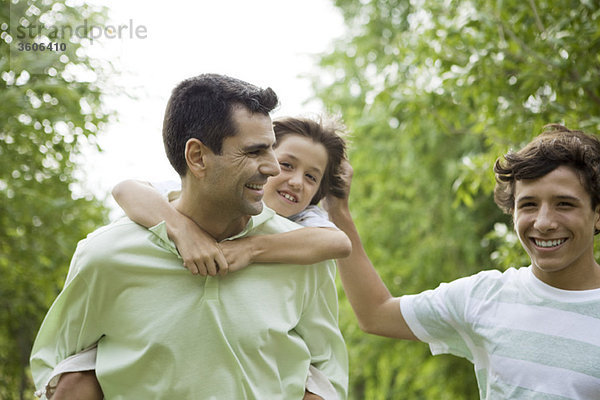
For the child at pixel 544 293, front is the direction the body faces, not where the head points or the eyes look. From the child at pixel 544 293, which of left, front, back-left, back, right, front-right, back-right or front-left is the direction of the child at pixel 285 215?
right

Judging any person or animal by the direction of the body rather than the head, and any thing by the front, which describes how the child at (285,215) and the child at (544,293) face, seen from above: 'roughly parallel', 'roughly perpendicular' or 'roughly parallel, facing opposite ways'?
roughly parallel

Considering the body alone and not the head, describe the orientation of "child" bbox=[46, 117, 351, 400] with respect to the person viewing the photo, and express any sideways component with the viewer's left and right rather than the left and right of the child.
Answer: facing the viewer

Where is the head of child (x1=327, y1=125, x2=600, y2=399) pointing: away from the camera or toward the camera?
toward the camera

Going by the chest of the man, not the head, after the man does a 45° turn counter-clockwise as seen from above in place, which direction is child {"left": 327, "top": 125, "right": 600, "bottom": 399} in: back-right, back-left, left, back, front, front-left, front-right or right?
front-left

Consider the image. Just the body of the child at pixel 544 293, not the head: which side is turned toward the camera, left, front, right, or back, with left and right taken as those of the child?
front

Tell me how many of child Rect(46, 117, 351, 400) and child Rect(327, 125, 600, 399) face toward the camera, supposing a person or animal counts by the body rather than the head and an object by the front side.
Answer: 2

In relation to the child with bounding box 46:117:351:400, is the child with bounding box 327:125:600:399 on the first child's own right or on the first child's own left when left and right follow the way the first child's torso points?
on the first child's own left

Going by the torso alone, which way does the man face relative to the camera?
toward the camera
